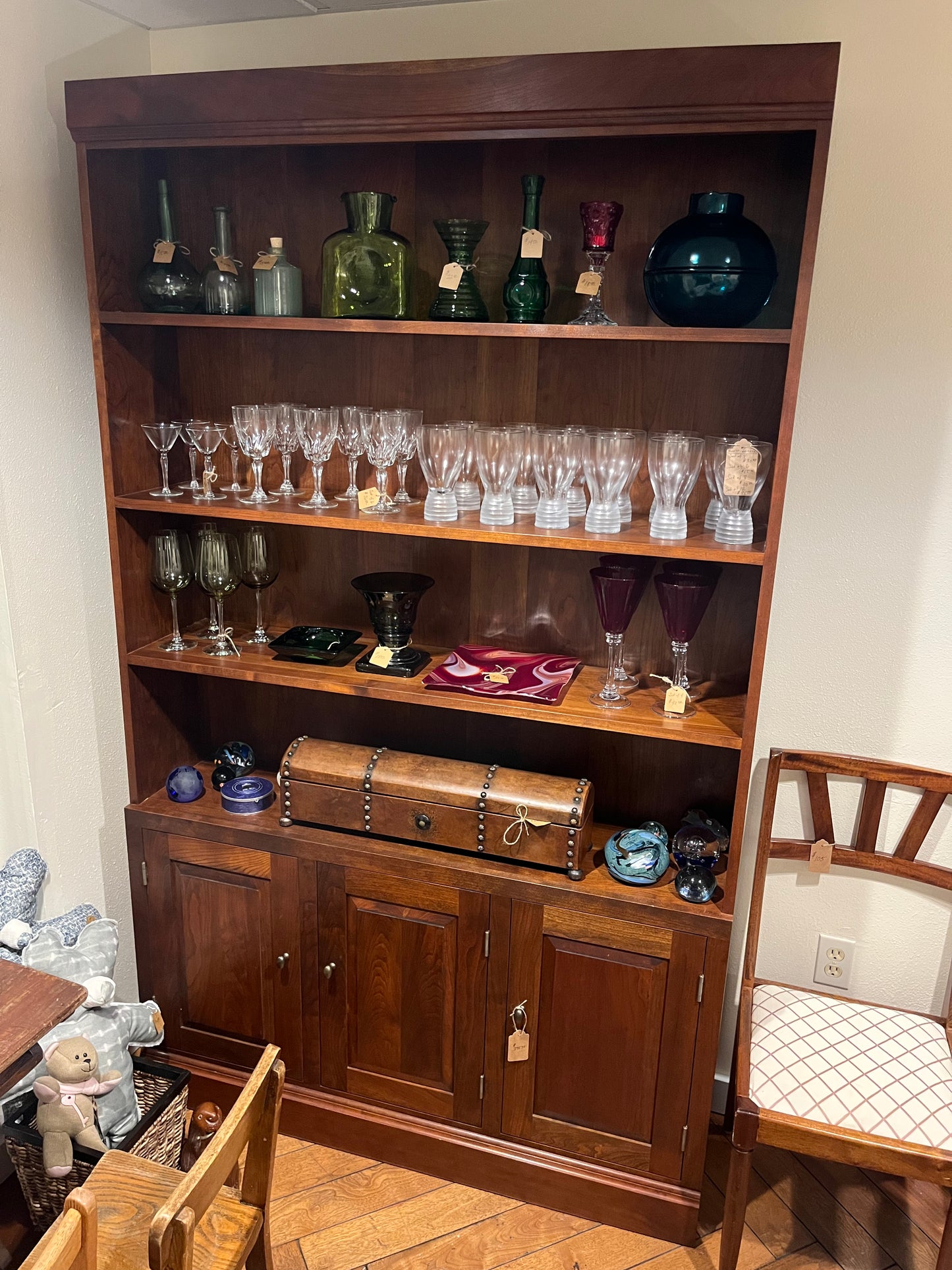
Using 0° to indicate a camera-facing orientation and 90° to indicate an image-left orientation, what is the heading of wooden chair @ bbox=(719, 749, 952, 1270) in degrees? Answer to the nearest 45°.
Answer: approximately 0°

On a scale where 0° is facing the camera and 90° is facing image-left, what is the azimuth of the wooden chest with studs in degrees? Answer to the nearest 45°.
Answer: approximately 0°

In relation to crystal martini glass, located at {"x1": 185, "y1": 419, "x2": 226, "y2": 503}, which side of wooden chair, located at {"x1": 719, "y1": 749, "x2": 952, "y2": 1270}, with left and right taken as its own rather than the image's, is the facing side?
right

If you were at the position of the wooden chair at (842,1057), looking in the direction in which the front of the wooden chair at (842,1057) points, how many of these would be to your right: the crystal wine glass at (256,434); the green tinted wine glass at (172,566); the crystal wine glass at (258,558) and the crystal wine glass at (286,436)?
4

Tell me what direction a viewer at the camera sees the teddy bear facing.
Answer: facing the viewer and to the right of the viewer

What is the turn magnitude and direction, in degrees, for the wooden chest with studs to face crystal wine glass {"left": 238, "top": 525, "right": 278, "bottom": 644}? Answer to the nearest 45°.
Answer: approximately 135° to its right

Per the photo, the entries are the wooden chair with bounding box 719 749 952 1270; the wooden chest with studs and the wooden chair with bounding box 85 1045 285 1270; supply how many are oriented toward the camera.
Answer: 2

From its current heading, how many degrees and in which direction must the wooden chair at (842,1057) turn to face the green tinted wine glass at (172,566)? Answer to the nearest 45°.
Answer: approximately 90° to its right
